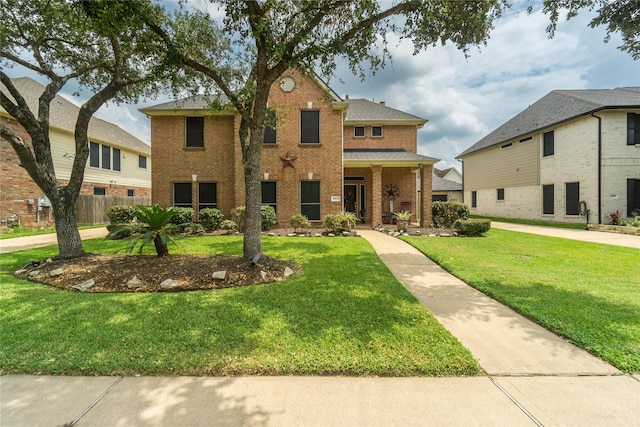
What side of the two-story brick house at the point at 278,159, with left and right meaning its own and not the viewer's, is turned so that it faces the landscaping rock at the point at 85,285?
front

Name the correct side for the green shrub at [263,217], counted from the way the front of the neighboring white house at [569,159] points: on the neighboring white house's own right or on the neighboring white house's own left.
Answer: on the neighboring white house's own right

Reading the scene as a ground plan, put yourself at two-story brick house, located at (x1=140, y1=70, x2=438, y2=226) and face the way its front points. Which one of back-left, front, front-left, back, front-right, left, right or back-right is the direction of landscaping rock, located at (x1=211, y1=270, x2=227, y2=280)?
front

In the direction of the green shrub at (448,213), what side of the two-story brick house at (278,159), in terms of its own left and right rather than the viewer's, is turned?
left

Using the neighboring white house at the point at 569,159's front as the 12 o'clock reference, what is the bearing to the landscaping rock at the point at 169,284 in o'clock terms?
The landscaping rock is roughly at 2 o'clock from the neighboring white house.

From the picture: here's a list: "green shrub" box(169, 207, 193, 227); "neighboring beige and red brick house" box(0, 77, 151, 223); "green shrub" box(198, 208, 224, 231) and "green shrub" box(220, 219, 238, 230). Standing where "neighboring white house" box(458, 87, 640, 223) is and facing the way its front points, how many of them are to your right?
4

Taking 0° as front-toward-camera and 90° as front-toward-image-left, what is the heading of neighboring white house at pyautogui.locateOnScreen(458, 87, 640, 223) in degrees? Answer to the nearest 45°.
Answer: approximately 315°

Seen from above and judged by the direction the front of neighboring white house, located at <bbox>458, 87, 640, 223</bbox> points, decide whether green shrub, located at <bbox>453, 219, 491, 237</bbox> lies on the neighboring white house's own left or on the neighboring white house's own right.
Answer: on the neighboring white house's own right

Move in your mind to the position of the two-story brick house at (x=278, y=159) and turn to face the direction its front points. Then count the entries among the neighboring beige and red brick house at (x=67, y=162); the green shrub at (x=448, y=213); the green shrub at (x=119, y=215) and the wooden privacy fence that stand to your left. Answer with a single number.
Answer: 1

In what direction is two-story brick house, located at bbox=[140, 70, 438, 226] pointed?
toward the camera

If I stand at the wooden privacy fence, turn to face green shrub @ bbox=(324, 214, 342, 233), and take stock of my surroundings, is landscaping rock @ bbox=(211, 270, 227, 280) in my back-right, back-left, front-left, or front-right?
front-right

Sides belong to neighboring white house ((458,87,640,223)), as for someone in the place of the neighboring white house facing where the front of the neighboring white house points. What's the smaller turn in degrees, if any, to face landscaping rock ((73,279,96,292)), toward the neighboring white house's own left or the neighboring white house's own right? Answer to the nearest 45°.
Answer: approximately 45° to the neighboring white house's own right

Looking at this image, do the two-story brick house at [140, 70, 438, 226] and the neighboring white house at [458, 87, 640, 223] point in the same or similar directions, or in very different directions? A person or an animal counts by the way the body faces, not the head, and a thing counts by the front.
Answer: same or similar directions

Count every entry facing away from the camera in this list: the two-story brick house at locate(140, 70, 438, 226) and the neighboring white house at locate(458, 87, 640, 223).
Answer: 0

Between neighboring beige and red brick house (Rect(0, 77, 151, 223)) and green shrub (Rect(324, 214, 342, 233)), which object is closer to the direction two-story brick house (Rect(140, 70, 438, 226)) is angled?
the green shrub

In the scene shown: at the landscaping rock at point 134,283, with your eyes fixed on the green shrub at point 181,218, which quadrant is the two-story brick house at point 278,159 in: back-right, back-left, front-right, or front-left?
front-right

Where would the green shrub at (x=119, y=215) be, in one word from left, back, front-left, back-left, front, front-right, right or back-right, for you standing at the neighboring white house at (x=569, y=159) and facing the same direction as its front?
right
